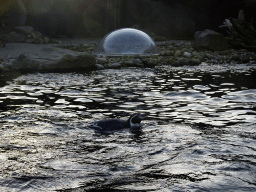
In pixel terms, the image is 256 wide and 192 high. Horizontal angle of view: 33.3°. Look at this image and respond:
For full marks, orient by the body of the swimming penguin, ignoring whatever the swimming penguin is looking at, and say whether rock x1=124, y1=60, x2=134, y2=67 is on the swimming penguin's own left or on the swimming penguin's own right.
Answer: on the swimming penguin's own left

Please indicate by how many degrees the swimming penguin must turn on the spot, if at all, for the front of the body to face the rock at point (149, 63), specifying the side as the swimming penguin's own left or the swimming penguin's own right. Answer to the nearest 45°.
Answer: approximately 90° to the swimming penguin's own left

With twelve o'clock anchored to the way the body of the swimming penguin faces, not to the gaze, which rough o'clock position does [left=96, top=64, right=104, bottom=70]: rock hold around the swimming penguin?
The rock is roughly at 9 o'clock from the swimming penguin.

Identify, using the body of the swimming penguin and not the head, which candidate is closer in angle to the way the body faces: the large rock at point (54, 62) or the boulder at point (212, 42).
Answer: the boulder

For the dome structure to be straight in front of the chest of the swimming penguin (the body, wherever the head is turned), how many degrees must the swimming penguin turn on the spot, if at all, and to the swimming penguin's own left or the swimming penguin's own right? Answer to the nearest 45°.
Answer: approximately 90° to the swimming penguin's own left

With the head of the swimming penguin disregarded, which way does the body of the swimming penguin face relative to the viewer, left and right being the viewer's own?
facing to the right of the viewer

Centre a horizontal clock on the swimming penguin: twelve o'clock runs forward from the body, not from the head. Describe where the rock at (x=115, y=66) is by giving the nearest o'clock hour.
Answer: The rock is roughly at 9 o'clock from the swimming penguin.

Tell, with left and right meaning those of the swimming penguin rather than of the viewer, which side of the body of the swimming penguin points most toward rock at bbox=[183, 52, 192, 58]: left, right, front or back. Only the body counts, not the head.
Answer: left

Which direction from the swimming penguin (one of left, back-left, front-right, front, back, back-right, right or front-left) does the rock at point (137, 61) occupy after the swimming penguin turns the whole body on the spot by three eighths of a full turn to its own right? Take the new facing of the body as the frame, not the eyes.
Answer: back-right

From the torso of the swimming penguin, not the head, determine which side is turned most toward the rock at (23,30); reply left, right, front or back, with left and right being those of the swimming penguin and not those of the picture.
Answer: left

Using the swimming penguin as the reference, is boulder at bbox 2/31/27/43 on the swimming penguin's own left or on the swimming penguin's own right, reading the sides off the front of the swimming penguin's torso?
on the swimming penguin's own left

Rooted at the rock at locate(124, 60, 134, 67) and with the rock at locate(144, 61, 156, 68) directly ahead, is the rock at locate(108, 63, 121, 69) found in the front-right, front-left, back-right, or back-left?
back-right

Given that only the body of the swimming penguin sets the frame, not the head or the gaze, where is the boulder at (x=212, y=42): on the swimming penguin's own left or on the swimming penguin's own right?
on the swimming penguin's own left
